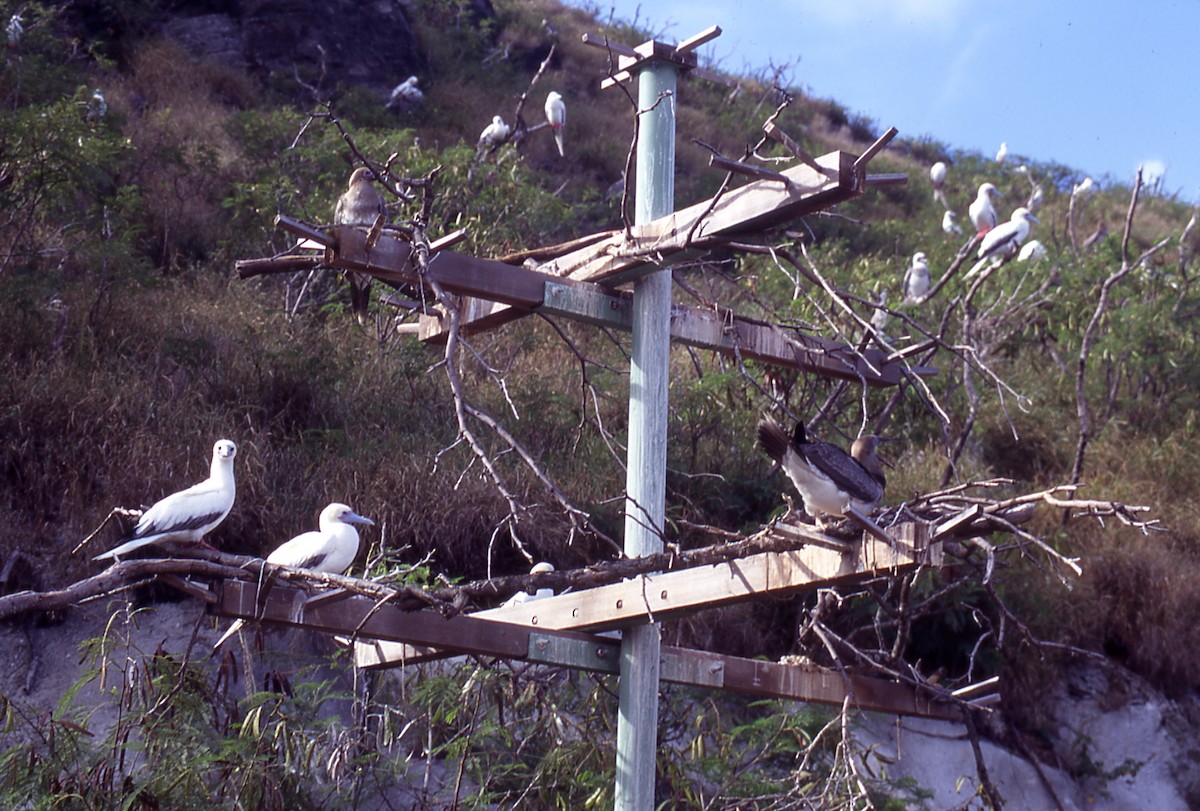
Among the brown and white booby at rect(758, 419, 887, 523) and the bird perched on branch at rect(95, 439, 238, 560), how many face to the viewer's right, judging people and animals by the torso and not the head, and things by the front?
2

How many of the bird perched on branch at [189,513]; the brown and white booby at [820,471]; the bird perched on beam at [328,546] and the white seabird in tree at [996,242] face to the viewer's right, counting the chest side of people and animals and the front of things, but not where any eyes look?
4

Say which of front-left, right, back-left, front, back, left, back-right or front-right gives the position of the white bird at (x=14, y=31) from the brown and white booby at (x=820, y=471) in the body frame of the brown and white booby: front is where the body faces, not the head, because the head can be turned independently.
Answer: back-left

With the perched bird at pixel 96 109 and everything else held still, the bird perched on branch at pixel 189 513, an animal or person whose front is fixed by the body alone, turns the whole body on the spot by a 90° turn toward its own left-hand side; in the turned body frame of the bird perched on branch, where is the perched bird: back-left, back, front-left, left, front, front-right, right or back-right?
front

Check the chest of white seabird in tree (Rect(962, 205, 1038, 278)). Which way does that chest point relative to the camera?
to the viewer's right

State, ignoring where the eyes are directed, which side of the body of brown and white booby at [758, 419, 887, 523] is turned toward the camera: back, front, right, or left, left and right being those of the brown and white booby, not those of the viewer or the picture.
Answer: right

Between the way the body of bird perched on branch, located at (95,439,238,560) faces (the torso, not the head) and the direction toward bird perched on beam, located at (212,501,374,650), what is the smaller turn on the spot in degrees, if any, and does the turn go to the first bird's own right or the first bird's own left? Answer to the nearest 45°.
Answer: approximately 45° to the first bird's own left

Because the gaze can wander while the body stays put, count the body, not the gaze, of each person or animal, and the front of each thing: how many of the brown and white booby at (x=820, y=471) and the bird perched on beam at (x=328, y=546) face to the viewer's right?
2

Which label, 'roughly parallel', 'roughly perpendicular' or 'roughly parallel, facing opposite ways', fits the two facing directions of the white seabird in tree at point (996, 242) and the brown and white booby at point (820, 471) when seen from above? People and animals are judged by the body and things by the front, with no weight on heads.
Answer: roughly parallel

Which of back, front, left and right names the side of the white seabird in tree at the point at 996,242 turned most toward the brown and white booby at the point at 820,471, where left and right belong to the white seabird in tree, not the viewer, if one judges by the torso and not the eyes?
right

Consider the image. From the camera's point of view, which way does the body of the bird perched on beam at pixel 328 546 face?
to the viewer's right

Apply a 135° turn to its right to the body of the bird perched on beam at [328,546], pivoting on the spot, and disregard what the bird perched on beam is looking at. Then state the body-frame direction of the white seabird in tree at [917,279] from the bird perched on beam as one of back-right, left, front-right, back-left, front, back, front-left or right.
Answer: back

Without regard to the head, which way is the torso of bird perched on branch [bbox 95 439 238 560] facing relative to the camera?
to the viewer's right

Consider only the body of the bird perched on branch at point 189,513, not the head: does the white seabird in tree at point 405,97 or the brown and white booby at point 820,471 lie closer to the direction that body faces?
the brown and white booby

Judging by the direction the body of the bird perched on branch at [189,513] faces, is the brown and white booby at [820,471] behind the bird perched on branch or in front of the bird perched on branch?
in front
